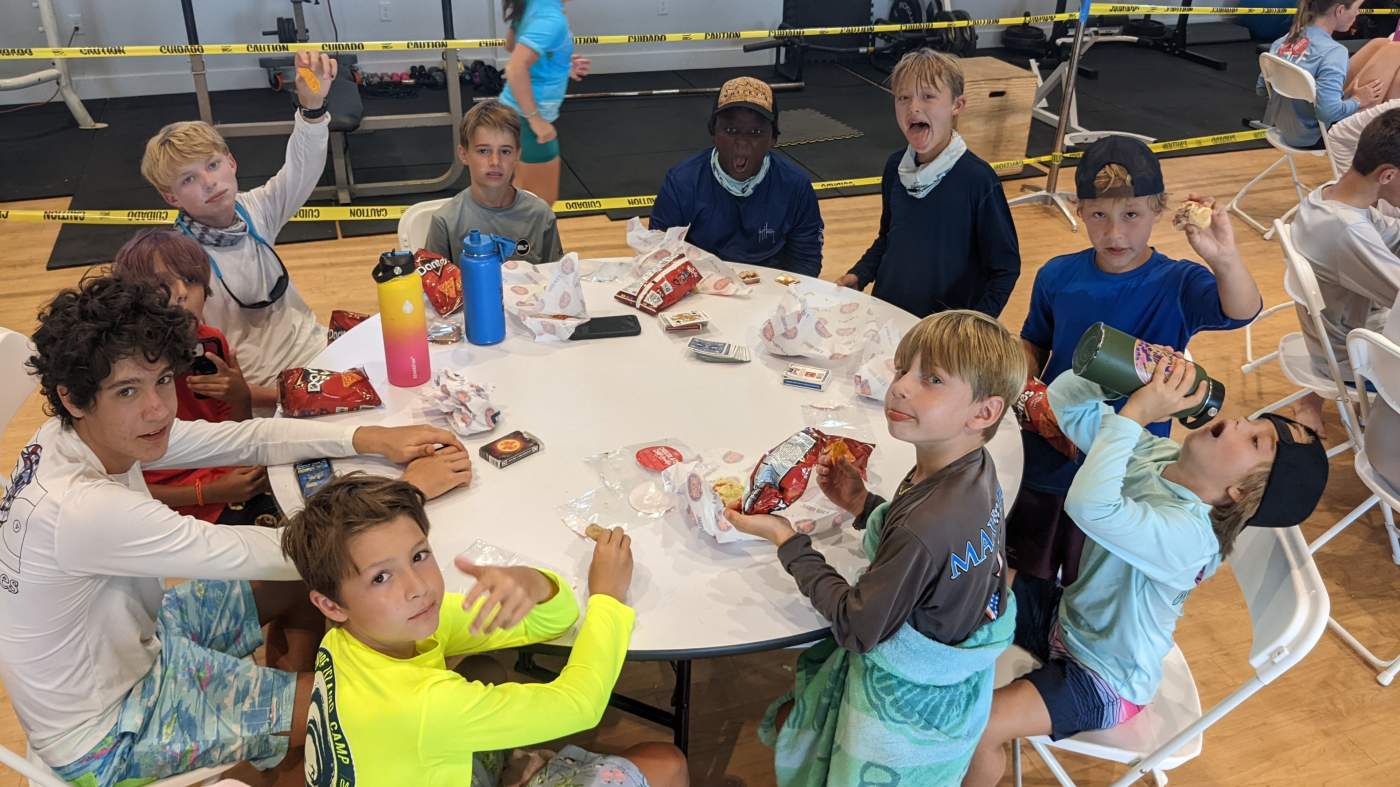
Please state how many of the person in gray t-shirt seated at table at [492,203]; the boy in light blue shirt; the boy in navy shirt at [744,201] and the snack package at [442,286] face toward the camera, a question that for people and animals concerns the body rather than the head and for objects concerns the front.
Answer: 3

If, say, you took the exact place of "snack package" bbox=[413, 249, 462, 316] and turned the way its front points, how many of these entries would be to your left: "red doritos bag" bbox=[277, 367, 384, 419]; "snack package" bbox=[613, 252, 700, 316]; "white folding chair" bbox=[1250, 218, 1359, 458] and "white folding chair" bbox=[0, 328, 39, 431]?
2

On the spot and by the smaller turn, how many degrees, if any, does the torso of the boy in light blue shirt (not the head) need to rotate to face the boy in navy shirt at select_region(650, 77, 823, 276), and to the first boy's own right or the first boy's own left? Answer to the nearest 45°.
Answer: approximately 45° to the first boy's own right

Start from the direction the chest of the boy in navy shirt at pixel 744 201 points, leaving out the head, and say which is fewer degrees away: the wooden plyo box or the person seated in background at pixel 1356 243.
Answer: the person seated in background

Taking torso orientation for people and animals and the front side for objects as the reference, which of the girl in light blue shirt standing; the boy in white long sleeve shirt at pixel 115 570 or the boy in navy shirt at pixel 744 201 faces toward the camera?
the boy in navy shirt

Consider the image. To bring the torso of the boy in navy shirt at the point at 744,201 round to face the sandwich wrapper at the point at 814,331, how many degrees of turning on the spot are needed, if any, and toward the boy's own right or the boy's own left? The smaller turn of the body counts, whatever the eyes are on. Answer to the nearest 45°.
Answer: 0° — they already face it

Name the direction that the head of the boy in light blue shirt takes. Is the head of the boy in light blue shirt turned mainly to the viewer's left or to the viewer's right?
to the viewer's left

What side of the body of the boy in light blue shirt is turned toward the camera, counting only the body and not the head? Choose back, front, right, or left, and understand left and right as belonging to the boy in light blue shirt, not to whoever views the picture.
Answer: left

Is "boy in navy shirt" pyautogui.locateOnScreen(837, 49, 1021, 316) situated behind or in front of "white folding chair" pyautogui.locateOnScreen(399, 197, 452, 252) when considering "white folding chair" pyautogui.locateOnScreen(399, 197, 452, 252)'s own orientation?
in front

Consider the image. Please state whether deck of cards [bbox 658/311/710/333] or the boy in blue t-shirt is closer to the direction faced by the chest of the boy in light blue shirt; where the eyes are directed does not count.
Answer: the deck of cards

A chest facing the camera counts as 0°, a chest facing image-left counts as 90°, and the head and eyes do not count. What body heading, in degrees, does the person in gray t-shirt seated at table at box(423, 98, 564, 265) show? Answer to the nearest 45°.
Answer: approximately 0°

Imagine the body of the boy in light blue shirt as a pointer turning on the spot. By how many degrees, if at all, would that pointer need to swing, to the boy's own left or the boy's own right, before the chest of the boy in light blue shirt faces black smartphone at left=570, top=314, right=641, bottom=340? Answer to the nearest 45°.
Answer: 0° — they already face it

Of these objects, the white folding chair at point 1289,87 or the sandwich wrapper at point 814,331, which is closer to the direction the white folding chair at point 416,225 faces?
the sandwich wrapper

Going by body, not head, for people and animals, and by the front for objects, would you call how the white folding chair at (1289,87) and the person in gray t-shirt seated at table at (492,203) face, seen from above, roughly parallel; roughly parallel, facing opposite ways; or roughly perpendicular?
roughly perpendicular
